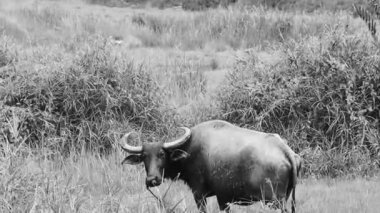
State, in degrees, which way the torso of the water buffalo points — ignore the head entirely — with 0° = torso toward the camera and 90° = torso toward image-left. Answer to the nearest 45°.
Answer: approximately 90°

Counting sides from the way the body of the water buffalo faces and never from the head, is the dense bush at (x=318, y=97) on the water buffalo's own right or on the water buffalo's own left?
on the water buffalo's own right

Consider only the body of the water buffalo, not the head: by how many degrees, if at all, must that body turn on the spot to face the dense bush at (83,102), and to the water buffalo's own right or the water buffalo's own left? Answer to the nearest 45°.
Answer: approximately 45° to the water buffalo's own right
